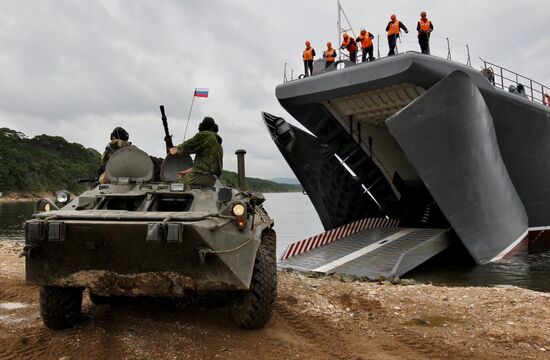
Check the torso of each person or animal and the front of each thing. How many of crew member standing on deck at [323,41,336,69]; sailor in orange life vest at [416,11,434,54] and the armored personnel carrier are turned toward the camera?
3

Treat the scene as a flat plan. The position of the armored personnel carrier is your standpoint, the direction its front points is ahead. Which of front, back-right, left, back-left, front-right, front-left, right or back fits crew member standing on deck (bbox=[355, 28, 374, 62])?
back-left

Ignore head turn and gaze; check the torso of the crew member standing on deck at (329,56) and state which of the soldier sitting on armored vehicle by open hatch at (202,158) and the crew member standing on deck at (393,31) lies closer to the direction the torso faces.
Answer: the soldier sitting on armored vehicle by open hatch

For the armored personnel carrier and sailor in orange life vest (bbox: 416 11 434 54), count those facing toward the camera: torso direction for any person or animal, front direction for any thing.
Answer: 2

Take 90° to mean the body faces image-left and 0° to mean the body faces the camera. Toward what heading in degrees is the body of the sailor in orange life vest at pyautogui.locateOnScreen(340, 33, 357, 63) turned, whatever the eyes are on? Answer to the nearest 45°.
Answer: approximately 45°

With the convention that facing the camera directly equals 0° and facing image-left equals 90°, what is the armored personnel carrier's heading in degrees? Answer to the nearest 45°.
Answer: approximately 0°

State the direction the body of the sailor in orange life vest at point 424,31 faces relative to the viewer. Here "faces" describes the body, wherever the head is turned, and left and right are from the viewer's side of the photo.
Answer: facing the viewer

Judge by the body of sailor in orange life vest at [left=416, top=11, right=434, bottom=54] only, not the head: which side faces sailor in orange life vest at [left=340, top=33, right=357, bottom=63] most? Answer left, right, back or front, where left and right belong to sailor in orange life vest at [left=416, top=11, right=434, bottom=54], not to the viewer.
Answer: right

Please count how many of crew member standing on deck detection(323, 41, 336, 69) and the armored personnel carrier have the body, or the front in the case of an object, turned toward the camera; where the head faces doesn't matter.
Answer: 2

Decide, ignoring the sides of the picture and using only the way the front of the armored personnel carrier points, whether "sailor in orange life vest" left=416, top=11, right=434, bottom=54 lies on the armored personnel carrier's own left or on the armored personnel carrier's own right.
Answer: on the armored personnel carrier's own left
